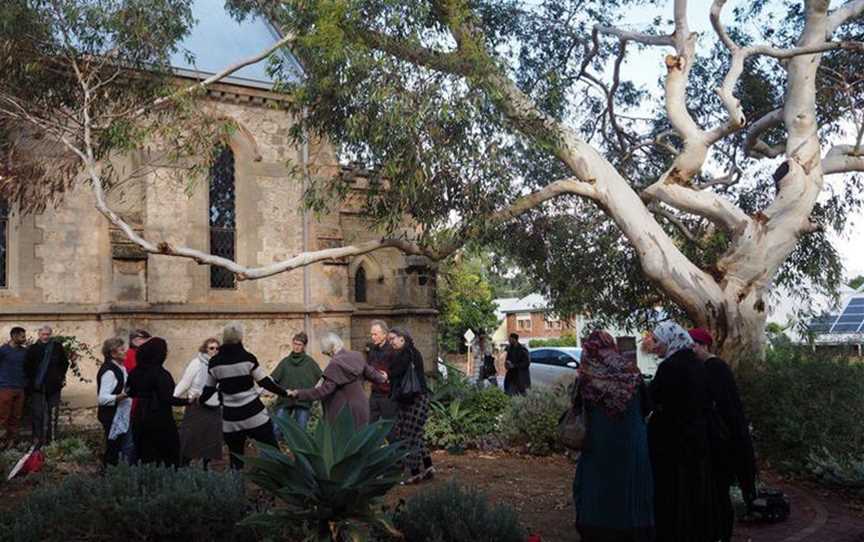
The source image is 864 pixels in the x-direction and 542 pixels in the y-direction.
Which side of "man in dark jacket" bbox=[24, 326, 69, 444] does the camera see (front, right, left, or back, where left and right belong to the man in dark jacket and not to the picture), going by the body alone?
front

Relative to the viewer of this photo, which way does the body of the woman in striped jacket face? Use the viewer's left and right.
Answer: facing away from the viewer

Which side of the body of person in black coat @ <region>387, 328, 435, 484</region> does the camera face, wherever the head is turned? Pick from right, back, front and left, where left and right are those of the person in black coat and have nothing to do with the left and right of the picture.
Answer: left

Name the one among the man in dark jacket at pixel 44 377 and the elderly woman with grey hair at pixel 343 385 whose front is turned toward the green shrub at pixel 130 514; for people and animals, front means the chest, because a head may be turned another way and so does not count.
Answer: the man in dark jacket

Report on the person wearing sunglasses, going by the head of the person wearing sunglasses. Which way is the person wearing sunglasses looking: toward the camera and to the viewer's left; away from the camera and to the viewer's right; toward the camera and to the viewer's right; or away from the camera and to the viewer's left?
toward the camera and to the viewer's right

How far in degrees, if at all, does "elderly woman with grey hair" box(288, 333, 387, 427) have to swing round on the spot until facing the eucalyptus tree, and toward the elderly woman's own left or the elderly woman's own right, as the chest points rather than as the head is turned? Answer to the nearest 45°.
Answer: approximately 90° to the elderly woman's own right

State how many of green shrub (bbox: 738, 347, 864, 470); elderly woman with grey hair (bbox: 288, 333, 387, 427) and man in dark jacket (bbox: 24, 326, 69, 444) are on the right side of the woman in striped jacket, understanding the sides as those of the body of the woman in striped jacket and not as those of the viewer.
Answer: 2

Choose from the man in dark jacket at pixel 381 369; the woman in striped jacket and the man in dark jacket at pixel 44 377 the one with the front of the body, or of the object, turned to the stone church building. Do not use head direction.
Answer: the woman in striped jacket

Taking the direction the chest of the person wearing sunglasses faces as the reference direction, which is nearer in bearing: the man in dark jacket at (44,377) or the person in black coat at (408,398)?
the person in black coat

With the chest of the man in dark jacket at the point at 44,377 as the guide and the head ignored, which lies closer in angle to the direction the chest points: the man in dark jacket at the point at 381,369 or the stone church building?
the man in dark jacket

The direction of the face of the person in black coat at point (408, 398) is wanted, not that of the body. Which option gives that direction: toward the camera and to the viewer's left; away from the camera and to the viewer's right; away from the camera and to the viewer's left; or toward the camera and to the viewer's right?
toward the camera and to the viewer's left
